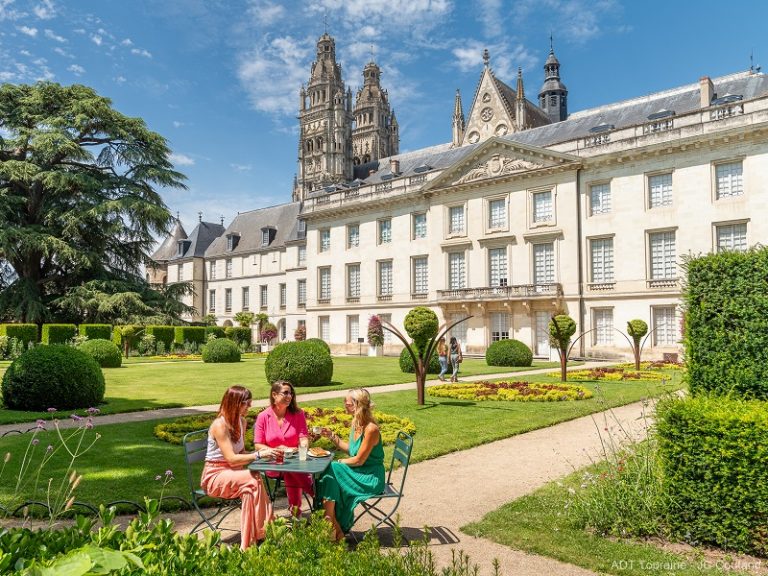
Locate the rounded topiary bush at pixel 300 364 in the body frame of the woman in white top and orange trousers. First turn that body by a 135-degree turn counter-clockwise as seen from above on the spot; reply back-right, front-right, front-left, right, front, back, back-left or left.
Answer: front-right

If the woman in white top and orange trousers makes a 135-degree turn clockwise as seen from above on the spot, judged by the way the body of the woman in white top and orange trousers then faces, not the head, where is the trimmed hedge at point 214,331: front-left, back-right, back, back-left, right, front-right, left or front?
back-right

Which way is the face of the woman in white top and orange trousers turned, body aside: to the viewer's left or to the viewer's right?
to the viewer's right

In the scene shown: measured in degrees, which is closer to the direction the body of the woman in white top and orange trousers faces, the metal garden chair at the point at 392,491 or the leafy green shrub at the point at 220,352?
the metal garden chair

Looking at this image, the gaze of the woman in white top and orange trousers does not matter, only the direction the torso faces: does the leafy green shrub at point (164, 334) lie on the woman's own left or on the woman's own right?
on the woman's own left

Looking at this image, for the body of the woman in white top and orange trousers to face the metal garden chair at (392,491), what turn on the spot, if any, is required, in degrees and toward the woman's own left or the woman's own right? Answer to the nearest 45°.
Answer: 0° — they already face it

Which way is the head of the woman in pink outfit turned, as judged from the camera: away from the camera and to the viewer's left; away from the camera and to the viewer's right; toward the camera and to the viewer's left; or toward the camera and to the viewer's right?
toward the camera and to the viewer's right

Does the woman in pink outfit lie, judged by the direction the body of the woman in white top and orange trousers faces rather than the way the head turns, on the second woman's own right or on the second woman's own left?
on the second woman's own left

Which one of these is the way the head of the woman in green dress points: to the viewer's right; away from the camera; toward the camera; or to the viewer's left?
to the viewer's left

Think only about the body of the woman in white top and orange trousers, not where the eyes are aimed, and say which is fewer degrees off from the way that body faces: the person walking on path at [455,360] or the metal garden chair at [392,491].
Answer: the metal garden chair

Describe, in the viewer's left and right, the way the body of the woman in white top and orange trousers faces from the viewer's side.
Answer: facing to the right of the viewer

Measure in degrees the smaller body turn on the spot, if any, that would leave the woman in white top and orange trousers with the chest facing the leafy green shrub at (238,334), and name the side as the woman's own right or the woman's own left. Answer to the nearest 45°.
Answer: approximately 90° to the woman's own left
